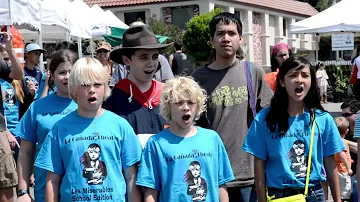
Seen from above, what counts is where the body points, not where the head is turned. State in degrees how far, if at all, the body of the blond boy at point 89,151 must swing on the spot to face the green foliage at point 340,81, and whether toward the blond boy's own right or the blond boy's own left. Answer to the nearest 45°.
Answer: approximately 135° to the blond boy's own left

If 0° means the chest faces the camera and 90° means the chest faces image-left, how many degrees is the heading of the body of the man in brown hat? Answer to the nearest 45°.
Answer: approximately 315°

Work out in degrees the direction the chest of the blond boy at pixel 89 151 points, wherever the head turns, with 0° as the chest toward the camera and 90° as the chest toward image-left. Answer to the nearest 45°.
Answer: approximately 0°

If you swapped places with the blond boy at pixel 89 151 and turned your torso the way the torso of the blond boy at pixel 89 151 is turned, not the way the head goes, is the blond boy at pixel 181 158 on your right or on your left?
on your left

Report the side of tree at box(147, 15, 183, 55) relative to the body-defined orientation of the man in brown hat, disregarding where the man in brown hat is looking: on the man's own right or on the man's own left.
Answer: on the man's own left

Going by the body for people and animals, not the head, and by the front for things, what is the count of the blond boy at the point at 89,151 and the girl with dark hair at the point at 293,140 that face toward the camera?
2

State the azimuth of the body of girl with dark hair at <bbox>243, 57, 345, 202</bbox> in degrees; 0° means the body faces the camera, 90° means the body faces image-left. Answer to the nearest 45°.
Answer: approximately 0°

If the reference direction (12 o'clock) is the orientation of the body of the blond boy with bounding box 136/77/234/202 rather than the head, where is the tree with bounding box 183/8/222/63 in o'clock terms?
The tree is roughly at 6 o'clock from the blond boy.

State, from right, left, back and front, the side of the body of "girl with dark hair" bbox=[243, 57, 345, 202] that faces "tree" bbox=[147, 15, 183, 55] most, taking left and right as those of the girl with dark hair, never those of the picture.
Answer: back

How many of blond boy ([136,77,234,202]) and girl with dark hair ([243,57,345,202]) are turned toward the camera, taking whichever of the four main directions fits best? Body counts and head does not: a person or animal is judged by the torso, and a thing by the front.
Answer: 2
